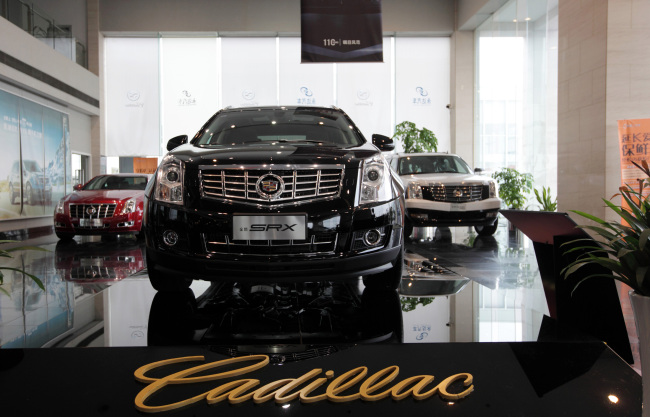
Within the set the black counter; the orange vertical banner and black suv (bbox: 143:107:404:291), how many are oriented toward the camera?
3

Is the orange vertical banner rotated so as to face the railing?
no

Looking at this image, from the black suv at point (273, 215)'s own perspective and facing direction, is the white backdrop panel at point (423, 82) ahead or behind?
behind

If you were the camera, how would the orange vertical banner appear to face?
facing the viewer

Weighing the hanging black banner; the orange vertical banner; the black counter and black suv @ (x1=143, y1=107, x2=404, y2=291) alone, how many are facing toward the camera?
4

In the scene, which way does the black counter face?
toward the camera

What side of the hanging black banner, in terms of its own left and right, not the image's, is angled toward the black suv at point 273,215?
front

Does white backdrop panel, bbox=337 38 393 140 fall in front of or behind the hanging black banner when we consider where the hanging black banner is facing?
behind

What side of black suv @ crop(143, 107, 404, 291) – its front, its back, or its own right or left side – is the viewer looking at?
front

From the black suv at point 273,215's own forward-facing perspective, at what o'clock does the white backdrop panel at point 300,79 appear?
The white backdrop panel is roughly at 6 o'clock from the black suv.

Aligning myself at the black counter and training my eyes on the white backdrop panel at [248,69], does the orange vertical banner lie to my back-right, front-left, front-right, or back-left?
front-right

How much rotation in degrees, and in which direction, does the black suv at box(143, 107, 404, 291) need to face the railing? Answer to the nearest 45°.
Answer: approximately 135° to its right

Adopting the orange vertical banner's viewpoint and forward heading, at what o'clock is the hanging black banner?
The hanging black banner is roughly at 3 o'clock from the orange vertical banner.

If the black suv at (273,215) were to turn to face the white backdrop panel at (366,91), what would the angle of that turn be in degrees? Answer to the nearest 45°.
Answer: approximately 180°

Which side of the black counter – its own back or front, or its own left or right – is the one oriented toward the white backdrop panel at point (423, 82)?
back

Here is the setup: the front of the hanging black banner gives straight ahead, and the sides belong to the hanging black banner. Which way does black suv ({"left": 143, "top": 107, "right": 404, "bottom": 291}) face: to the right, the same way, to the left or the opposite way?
the same way

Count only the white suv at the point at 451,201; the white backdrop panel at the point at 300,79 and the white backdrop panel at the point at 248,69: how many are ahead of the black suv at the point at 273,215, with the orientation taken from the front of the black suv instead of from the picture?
0

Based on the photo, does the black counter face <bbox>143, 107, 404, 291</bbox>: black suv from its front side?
no
